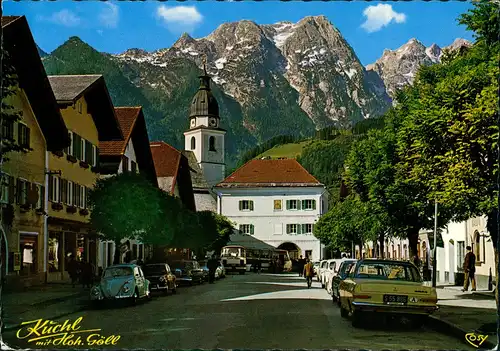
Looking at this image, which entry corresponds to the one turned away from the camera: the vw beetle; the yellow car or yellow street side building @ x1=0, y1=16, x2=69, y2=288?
the yellow car

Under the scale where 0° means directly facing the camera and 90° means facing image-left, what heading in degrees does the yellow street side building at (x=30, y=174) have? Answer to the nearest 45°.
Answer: approximately 315°

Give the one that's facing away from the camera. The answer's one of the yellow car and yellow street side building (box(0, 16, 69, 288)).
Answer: the yellow car

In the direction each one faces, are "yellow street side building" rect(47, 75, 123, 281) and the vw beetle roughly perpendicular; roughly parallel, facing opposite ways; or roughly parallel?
roughly perpendicular

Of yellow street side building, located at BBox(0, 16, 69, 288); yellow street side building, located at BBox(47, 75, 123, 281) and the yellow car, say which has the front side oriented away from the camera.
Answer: the yellow car

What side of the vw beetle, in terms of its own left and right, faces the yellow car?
left

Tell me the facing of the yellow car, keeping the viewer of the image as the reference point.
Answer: facing away from the viewer

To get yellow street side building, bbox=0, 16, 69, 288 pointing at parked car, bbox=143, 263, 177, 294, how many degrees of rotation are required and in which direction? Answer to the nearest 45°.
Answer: approximately 45° to its left

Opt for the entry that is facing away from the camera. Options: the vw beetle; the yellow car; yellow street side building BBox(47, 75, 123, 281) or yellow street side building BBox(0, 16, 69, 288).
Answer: the yellow car

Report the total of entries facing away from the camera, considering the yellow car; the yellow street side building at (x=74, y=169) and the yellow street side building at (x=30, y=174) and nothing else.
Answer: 1

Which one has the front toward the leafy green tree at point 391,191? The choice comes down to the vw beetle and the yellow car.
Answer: the yellow car

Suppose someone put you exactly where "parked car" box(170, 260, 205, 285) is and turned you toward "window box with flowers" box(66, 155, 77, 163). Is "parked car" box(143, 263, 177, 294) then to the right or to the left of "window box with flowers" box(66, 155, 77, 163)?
left

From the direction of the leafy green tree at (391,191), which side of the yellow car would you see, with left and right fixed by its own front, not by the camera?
front

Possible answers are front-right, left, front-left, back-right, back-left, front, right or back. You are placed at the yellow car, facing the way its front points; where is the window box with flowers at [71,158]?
front-left

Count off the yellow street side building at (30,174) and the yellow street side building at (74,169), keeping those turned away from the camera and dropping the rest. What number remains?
0

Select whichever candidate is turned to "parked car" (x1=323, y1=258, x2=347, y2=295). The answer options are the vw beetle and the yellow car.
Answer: the yellow car

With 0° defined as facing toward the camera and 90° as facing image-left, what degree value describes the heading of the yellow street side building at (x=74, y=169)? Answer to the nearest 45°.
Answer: approximately 315°
